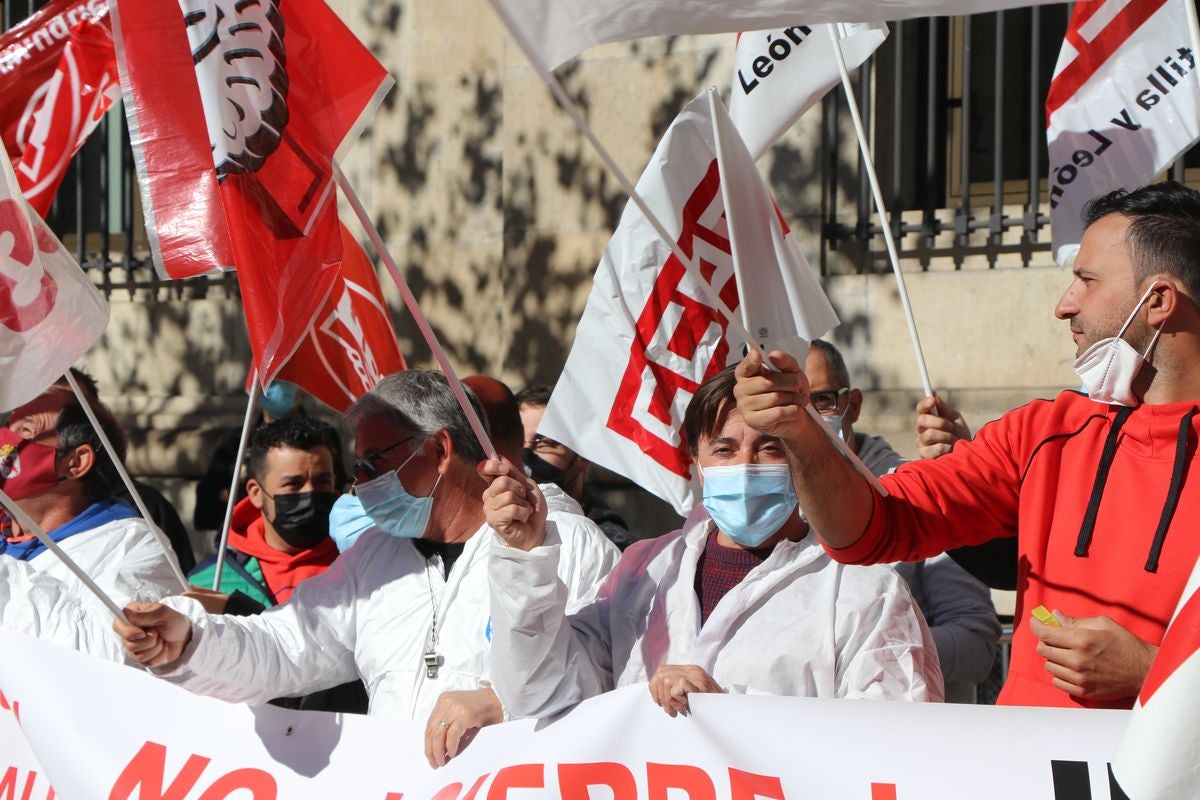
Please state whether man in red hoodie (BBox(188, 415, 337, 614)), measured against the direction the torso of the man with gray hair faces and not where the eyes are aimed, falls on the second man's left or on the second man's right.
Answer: on the second man's right

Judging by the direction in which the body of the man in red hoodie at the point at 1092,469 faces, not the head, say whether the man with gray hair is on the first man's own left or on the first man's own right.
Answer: on the first man's own right

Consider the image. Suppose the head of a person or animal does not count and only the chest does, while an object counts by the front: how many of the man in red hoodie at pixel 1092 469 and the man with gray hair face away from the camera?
0

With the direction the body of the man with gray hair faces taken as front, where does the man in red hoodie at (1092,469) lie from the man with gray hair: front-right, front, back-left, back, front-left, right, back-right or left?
left

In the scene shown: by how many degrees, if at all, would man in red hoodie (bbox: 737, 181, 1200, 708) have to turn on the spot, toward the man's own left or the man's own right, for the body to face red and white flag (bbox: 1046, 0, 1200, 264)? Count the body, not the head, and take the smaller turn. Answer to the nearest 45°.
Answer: approximately 135° to the man's own right

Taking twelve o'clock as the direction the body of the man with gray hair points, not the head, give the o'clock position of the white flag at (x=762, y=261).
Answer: The white flag is roughly at 9 o'clock from the man with gray hair.

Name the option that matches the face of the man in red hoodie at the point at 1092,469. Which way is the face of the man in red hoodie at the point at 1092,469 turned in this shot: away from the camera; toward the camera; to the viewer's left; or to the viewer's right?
to the viewer's left

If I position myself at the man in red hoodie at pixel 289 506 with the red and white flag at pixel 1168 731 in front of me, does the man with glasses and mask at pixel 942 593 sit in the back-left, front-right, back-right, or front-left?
front-left

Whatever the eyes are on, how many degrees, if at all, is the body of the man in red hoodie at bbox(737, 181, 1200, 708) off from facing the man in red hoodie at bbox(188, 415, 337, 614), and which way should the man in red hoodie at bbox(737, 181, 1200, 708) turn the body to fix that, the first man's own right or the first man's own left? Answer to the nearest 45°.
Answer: approximately 90° to the first man's own right

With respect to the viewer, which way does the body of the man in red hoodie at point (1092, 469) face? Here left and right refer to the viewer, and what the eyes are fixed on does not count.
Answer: facing the viewer and to the left of the viewer
